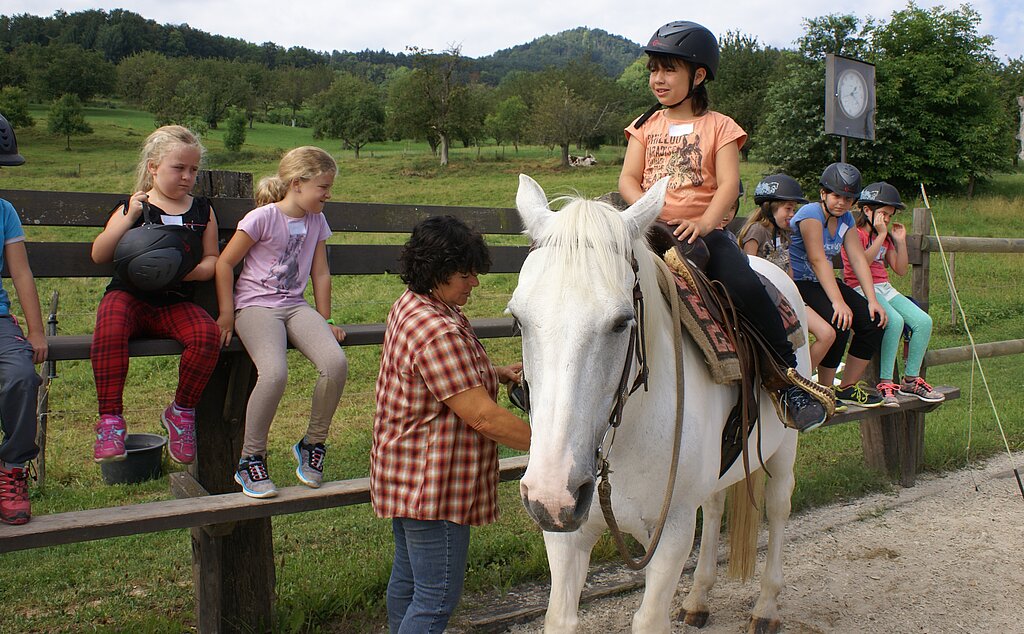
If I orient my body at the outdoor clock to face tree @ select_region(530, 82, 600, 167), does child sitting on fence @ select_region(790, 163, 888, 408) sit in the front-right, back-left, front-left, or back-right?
back-left

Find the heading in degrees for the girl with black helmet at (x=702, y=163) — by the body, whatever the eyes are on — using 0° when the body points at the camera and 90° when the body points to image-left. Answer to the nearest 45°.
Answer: approximately 45°

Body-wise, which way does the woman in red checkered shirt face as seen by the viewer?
to the viewer's right

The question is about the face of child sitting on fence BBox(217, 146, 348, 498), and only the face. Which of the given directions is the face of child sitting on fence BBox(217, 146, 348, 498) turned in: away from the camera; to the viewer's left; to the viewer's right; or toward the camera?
to the viewer's right

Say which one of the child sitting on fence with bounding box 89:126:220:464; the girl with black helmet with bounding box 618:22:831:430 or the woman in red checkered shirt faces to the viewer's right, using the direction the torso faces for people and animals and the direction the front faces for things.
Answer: the woman in red checkered shirt

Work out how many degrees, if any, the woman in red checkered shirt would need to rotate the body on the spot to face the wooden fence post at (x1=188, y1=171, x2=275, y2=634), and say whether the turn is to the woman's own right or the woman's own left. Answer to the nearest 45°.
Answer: approximately 135° to the woman's own left

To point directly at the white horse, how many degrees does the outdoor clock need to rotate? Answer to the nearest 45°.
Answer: approximately 45° to its right

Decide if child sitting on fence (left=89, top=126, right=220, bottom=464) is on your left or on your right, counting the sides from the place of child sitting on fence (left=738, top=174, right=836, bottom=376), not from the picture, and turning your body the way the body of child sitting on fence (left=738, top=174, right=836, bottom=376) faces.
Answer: on your right

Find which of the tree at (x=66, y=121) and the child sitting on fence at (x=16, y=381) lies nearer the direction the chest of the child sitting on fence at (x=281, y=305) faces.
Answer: the child sitting on fence

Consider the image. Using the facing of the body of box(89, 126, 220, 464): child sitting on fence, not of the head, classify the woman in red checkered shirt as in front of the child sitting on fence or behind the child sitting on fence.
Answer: in front

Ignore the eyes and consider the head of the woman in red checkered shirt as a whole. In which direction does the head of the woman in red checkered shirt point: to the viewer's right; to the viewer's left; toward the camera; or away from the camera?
to the viewer's right
